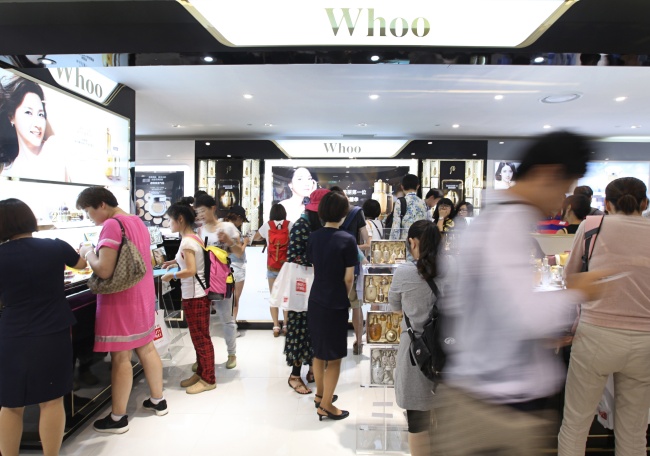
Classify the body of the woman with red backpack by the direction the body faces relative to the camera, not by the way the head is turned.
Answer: away from the camera

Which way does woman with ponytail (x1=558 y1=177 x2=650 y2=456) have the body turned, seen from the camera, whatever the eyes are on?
away from the camera

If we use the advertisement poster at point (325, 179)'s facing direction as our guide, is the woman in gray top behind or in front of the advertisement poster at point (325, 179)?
in front

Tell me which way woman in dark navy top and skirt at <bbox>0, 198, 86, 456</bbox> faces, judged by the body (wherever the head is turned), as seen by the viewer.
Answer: away from the camera

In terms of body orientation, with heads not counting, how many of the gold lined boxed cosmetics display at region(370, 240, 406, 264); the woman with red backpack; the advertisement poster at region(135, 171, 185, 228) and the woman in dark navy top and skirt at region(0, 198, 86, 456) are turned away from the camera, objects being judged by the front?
2

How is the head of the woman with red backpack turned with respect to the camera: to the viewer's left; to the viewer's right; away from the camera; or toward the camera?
away from the camera

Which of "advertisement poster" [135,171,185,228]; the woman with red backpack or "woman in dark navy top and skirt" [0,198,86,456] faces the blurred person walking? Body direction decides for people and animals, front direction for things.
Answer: the advertisement poster

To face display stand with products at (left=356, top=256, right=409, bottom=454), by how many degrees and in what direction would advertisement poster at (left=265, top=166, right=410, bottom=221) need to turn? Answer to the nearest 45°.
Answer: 0° — it already faces it

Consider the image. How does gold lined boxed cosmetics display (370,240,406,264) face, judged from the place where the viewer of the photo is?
facing the viewer

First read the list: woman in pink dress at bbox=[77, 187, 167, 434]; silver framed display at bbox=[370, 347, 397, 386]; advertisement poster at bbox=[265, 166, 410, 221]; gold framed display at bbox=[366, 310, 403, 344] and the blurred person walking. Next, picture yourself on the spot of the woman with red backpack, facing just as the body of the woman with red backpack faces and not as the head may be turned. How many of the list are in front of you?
1

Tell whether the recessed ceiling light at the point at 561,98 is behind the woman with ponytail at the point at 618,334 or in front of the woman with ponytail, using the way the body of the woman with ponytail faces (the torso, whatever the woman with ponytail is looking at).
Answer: in front

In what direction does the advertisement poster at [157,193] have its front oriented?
toward the camera
